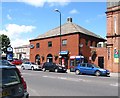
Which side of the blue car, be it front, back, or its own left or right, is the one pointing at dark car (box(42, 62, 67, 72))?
back

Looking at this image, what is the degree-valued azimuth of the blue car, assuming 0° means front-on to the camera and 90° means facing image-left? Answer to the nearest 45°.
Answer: approximately 315°

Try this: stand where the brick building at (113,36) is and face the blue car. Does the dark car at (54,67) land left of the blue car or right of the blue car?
right

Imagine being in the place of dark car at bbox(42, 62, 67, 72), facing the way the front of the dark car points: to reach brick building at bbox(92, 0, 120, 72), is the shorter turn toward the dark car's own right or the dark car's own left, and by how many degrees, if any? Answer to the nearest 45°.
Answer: approximately 45° to the dark car's own left

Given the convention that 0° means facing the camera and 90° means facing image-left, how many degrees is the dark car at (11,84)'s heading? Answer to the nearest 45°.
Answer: approximately 135°

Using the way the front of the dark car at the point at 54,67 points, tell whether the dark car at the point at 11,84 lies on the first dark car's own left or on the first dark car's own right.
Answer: on the first dark car's own right

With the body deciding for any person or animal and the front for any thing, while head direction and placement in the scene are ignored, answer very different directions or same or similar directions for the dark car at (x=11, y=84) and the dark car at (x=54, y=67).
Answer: very different directions

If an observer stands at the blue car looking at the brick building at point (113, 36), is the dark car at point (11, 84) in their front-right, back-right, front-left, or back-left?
back-right

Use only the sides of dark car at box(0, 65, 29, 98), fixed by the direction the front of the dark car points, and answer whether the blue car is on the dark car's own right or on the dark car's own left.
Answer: on the dark car's own right

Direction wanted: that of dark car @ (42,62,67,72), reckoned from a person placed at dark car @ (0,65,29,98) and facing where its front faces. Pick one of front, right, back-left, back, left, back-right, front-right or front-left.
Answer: front-right

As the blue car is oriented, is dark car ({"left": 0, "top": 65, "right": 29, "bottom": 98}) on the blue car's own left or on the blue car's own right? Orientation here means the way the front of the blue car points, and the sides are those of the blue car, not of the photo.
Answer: on the blue car's own right
